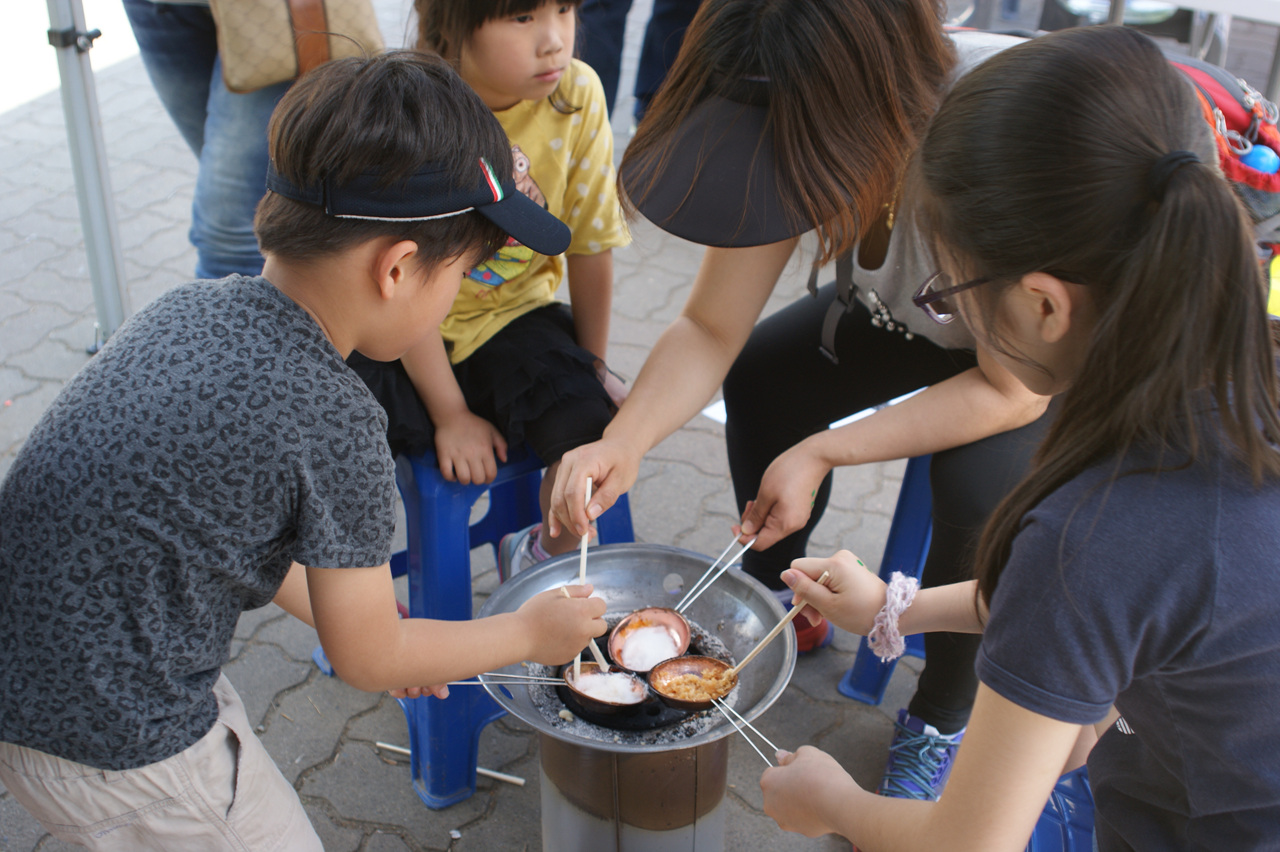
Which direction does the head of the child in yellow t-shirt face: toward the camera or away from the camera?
toward the camera

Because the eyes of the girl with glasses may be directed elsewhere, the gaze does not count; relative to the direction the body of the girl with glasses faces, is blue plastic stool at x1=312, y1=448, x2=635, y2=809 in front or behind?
in front

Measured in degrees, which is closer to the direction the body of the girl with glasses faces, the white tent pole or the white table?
the white tent pole

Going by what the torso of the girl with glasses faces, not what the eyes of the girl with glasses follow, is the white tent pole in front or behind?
in front

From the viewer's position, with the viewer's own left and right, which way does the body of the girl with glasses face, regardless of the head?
facing away from the viewer and to the left of the viewer

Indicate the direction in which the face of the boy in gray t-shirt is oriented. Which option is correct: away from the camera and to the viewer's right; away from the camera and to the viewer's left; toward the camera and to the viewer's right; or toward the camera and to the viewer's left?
away from the camera and to the viewer's right
